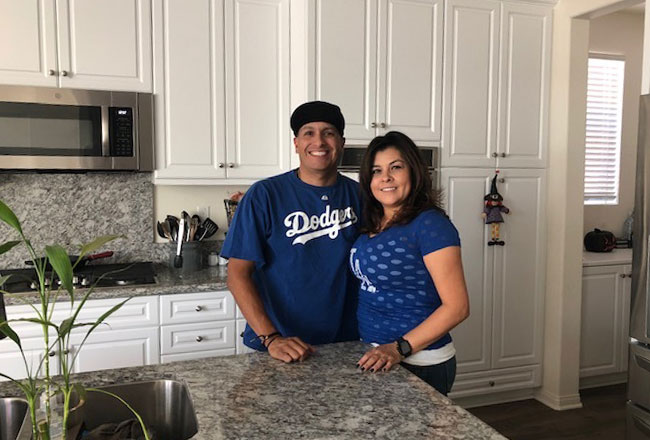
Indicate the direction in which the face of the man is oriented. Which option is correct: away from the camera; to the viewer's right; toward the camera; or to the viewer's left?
toward the camera

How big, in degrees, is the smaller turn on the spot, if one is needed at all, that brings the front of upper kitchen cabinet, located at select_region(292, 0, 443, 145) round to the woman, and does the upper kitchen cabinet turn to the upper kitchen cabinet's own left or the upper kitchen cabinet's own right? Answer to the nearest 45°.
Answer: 0° — it already faces them

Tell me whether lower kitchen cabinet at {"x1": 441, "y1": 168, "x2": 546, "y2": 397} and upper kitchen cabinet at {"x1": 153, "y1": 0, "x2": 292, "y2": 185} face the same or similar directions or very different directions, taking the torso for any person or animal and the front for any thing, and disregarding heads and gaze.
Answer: same or similar directions

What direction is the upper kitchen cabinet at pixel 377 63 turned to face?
toward the camera

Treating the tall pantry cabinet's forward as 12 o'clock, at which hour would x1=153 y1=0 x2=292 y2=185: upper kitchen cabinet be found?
The upper kitchen cabinet is roughly at 2 o'clock from the tall pantry cabinet.

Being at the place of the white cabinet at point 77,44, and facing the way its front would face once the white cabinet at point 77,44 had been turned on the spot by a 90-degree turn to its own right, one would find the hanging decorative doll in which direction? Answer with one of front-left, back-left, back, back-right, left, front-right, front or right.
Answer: back

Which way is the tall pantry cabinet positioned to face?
toward the camera

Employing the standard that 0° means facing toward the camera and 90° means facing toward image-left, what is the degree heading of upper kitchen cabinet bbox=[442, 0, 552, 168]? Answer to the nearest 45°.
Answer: approximately 0°

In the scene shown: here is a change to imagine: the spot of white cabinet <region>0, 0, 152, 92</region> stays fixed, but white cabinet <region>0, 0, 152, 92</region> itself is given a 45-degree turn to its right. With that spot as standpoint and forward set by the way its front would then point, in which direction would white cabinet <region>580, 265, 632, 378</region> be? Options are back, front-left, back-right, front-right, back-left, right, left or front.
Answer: back-left

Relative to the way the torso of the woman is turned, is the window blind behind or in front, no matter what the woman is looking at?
behind

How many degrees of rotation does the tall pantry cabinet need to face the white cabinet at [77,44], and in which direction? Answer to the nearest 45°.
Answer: approximately 45° to its right
